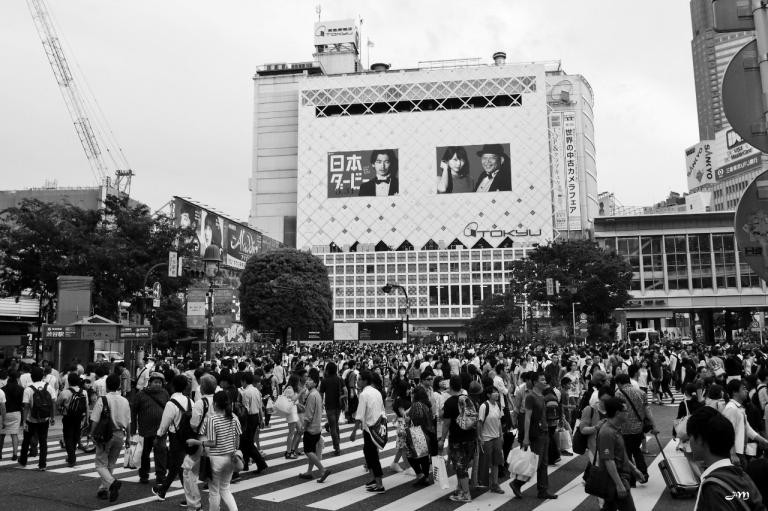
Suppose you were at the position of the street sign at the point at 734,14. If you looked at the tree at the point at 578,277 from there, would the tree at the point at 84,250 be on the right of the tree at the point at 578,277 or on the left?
left

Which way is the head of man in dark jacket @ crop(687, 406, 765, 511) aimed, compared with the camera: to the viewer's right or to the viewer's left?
to the viewer's left

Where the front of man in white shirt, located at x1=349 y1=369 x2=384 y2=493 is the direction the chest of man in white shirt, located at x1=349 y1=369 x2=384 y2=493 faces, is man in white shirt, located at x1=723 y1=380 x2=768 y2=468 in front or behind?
behind

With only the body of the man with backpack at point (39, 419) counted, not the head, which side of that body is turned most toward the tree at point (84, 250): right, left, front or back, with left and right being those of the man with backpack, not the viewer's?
front

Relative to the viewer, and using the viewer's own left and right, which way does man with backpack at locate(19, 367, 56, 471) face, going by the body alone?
facing away from the viewer

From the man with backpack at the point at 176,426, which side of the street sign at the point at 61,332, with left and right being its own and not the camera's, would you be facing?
front
